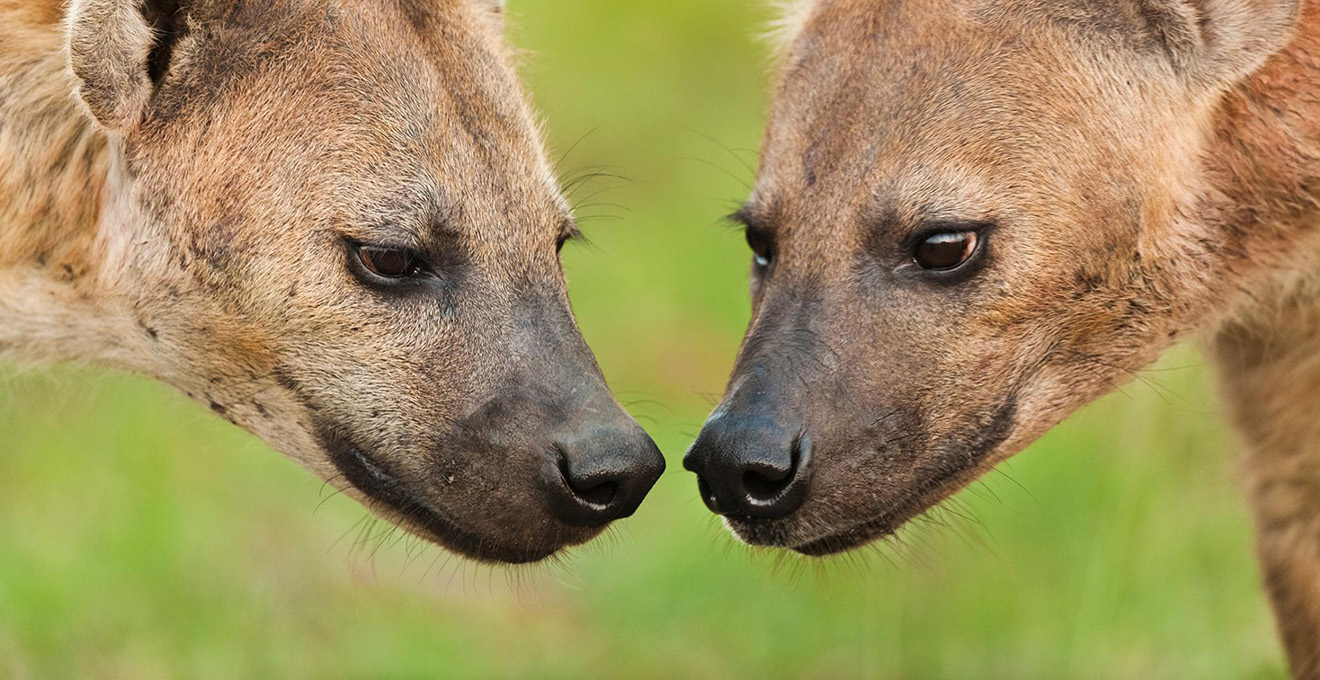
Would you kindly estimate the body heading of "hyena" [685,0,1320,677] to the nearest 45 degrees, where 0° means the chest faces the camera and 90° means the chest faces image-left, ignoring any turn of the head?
approximately 45°

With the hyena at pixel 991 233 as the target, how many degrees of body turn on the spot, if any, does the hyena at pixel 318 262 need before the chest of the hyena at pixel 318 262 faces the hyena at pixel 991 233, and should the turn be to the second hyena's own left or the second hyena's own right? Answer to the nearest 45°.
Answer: approximately 45° to the second hyena's own left

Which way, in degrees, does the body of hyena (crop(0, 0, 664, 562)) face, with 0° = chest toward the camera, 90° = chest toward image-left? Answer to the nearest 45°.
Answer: approximately 315°
